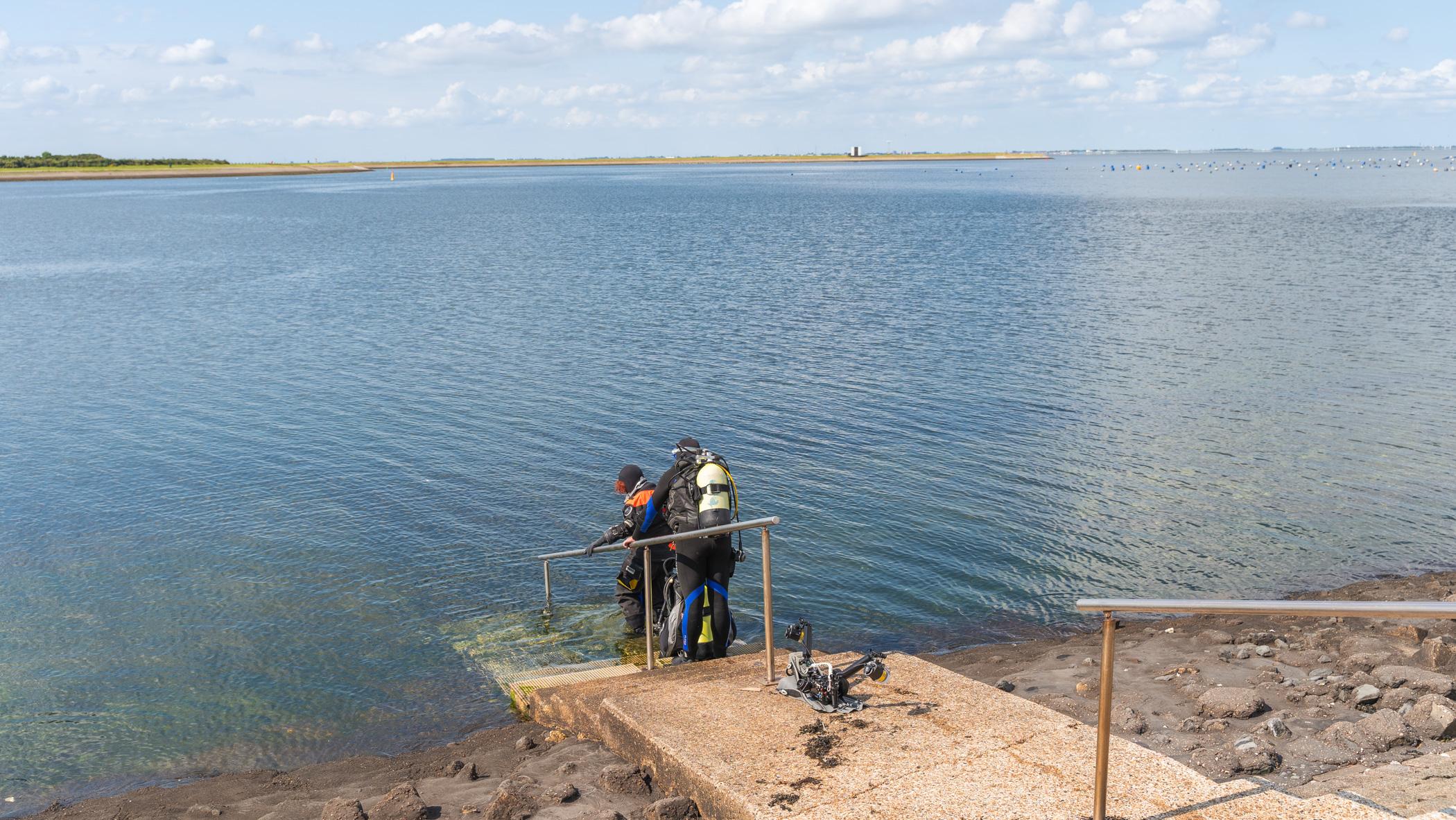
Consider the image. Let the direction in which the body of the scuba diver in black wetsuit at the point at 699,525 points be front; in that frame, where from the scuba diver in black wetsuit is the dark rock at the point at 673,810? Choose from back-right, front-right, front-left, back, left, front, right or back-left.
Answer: back-left

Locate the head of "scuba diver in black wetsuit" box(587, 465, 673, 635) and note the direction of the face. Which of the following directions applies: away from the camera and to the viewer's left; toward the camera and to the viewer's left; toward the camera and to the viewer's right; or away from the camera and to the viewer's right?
away from the camera and to the viewer's left

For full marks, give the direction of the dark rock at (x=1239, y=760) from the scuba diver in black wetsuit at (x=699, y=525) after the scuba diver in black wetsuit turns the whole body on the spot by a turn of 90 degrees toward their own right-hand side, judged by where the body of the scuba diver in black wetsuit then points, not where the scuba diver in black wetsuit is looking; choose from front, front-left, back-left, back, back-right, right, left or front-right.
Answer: right

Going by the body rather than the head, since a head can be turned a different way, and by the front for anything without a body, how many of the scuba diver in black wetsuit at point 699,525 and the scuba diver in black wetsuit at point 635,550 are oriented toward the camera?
0

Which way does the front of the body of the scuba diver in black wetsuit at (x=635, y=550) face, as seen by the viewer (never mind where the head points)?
to the viewer's left

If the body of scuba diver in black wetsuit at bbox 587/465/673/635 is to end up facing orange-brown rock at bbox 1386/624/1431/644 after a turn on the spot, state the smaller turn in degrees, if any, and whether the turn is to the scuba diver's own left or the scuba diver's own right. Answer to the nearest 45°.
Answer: approximately 180°

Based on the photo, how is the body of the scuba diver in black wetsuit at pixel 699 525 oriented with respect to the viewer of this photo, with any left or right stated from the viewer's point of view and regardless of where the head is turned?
facing away from the viewer and to the left of the viewer
